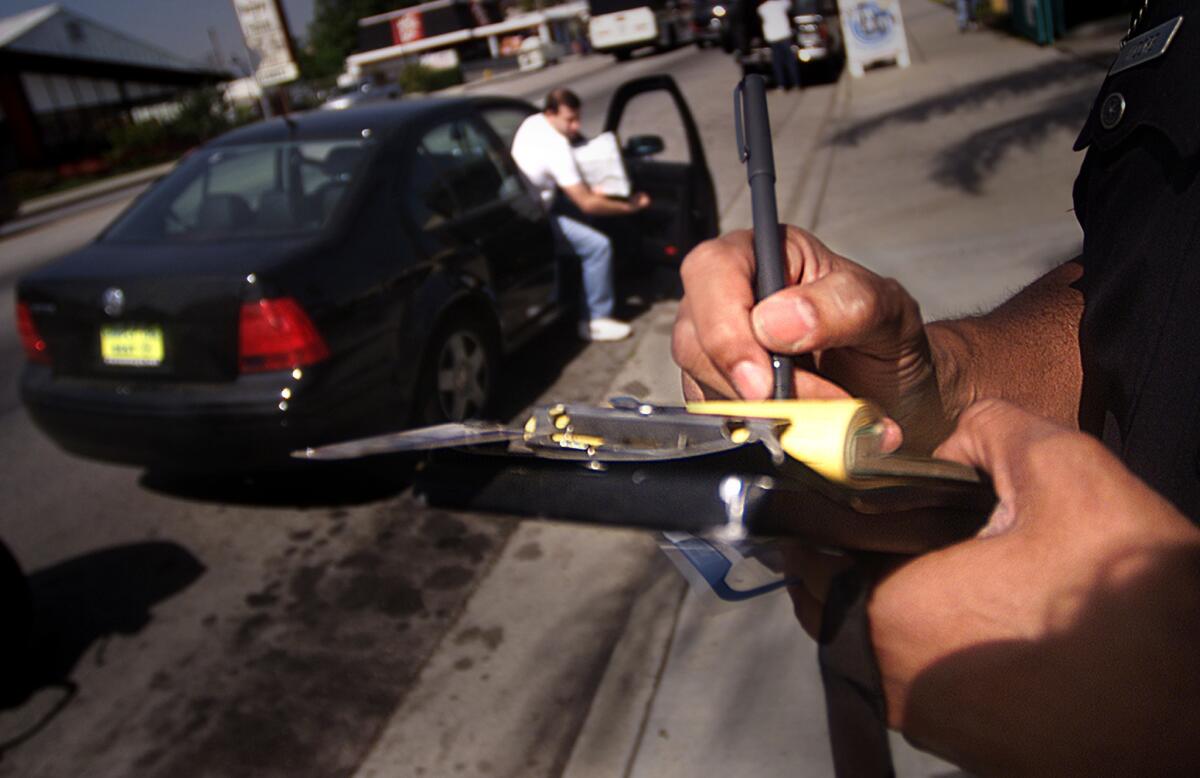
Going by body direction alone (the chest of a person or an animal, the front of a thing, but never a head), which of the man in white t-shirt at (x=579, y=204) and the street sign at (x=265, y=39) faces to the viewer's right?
the man in white t-shirt

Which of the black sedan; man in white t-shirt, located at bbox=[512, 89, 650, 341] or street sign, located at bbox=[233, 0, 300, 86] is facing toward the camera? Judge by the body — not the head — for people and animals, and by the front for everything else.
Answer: the street sign

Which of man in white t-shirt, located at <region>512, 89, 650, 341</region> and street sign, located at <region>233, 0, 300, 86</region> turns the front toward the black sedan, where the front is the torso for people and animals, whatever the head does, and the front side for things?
the street sign

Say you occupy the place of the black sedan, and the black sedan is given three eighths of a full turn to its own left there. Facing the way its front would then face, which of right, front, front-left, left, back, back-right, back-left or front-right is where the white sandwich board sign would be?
back-right

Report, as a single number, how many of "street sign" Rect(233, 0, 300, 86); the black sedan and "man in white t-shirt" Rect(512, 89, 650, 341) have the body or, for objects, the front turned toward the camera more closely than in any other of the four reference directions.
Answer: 1

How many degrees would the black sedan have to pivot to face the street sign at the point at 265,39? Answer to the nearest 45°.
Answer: approximately 45° to its left

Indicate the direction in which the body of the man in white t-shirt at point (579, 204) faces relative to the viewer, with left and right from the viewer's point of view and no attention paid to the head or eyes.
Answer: facing to the right of the viewer

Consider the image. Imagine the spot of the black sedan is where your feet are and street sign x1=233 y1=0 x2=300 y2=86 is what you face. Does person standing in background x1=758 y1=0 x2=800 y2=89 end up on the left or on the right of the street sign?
right

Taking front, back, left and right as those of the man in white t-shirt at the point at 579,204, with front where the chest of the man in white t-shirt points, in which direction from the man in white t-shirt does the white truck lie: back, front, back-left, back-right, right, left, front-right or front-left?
left

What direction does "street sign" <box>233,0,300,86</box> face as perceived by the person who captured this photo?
facing the viewer

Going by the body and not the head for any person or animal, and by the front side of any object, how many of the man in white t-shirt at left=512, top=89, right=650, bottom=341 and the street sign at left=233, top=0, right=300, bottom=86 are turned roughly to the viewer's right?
1

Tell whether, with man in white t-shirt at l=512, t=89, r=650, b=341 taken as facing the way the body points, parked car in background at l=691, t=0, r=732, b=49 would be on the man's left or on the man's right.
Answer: on the man's left

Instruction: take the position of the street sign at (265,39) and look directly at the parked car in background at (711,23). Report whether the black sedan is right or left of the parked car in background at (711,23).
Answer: right

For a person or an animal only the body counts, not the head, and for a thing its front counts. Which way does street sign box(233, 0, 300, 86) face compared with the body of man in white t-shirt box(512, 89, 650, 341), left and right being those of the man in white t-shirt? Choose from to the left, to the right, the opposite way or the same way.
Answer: to the right

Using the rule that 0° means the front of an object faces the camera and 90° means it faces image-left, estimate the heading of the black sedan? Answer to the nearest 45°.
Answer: approximately 225°

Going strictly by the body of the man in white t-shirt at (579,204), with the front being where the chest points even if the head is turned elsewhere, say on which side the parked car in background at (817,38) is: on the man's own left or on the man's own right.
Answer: on the man's own left

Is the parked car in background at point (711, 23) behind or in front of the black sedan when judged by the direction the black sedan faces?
in front
